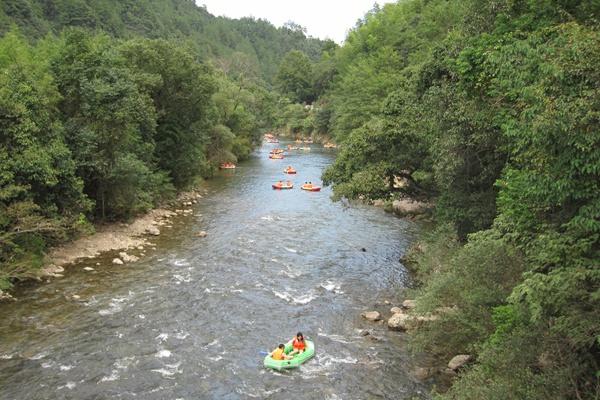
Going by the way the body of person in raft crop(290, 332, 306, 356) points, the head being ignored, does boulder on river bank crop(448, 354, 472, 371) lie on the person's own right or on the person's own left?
on the person's own left

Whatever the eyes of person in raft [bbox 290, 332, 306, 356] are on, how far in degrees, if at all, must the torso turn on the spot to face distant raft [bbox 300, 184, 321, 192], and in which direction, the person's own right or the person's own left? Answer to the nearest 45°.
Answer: approximately 135° to the person's own right

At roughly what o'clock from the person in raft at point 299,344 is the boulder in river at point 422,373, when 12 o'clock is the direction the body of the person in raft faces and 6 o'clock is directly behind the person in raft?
The boulder in river is roughly at 8 o'clock from the person in raft.

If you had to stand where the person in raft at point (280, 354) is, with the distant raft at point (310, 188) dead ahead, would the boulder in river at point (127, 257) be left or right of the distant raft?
left

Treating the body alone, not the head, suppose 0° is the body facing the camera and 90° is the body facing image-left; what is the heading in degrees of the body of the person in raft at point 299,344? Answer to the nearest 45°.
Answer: approximately 45°

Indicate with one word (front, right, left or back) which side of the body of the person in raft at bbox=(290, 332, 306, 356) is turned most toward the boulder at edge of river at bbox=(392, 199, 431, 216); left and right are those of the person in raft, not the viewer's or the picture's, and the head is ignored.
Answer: back

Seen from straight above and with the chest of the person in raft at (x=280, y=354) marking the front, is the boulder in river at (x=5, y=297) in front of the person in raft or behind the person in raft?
behind
